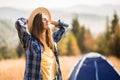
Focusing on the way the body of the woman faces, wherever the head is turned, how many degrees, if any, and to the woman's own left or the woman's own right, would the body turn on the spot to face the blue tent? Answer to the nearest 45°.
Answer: approximately 90° to the woman's own left

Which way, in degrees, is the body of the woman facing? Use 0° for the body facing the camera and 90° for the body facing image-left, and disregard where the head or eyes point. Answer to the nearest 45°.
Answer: approximately 315°
